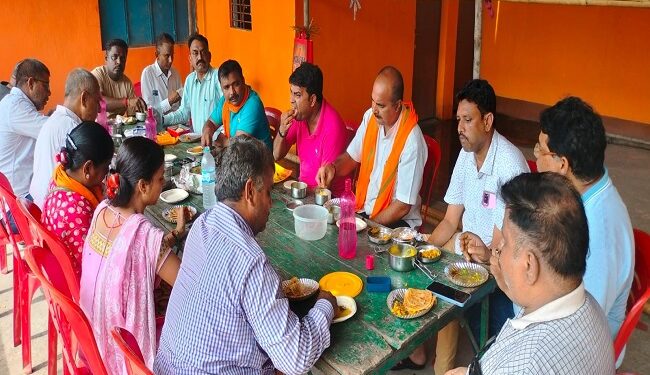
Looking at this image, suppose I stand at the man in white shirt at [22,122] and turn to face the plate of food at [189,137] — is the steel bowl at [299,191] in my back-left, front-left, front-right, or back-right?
front-right

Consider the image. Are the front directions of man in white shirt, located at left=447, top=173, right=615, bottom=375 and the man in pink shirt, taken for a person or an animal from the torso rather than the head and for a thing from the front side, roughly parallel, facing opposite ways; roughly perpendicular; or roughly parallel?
roughly perpendicular

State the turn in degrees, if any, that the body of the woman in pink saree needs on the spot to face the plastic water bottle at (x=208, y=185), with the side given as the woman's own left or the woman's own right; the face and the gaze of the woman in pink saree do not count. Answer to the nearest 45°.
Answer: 0° — they already face it

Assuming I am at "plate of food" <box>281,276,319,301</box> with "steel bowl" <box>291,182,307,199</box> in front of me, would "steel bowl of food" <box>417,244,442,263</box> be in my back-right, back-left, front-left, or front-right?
front-right

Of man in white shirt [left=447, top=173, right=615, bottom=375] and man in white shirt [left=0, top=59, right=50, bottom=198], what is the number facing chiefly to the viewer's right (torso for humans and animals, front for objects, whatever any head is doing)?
1

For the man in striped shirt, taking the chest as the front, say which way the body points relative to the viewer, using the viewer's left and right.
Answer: facing away from the viewer and to the right of the viewer

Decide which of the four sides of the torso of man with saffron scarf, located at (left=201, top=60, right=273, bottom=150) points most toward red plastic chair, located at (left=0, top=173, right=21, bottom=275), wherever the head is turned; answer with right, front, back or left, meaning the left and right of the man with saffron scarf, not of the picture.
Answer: front

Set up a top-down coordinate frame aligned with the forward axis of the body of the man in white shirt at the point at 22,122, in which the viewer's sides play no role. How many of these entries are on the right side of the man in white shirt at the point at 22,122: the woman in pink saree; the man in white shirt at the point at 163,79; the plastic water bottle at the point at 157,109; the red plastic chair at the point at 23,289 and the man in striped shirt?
3

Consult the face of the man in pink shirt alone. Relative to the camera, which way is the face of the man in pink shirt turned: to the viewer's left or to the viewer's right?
to the viewer's left

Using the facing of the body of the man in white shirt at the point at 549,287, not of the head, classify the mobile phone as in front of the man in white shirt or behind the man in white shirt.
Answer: in front

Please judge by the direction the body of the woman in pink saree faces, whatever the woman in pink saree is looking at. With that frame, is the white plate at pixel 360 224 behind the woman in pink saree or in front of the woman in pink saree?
in front

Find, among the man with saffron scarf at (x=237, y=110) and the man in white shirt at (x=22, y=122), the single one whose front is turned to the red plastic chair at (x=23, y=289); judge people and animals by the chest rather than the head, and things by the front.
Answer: the man with saffron scarf

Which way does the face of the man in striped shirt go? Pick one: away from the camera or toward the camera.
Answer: away from the camera

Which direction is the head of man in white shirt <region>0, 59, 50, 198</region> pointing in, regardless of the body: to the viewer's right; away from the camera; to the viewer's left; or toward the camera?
to the viewer's right

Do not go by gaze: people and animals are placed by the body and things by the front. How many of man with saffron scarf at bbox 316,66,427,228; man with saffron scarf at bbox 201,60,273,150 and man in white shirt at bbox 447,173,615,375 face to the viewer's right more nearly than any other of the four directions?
0

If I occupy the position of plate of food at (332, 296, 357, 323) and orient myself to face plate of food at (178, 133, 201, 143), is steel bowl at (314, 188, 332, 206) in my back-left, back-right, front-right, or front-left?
front-right

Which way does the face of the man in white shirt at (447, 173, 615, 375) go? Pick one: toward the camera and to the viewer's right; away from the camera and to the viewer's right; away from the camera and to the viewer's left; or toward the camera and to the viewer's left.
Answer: away from the camera and to the viewer's left
